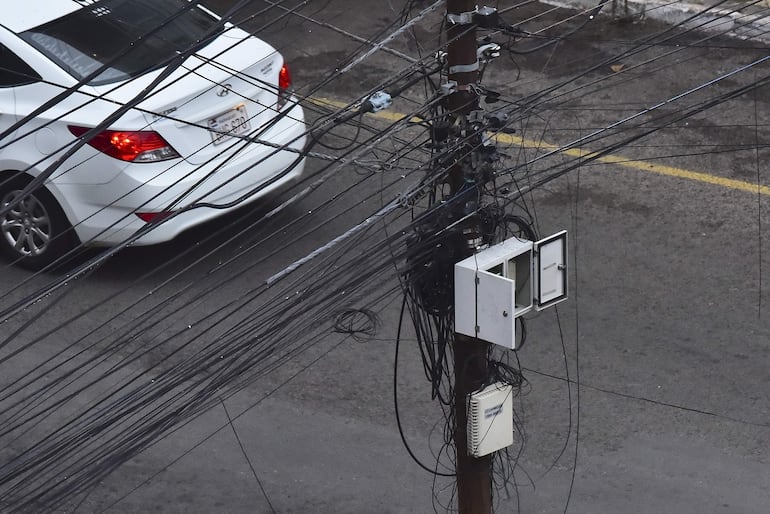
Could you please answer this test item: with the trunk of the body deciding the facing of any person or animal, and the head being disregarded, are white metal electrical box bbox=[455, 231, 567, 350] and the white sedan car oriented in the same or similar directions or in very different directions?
very different directions

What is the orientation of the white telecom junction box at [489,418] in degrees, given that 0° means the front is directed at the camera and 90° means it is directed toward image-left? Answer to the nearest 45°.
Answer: approximately 315°

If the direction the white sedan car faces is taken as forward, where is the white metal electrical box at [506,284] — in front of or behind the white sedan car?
behind

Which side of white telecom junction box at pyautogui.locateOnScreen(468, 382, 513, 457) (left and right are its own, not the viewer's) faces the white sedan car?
back

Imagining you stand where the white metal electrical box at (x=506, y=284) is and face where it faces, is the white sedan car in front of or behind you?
behind

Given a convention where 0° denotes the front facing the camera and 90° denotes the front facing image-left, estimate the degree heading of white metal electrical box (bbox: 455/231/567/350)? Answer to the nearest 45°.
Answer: approximately 315°
